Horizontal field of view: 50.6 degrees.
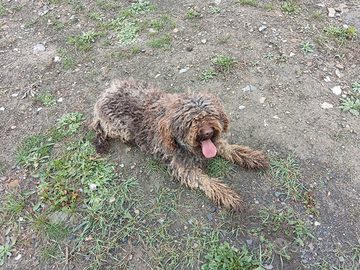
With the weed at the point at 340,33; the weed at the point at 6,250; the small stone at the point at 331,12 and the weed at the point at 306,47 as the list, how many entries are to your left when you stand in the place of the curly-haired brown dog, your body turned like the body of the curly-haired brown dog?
3

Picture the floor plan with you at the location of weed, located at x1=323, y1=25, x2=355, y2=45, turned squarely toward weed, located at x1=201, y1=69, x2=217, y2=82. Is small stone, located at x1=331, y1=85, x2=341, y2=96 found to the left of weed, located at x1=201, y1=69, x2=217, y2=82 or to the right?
left

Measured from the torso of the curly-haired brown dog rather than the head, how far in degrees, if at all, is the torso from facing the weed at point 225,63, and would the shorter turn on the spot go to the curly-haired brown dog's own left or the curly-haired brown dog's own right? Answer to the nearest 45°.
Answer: approximately 90° to the curly-haired brown dog's own left

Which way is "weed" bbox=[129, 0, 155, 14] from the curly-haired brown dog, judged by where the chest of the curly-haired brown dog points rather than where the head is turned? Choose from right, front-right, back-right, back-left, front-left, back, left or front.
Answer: back-left

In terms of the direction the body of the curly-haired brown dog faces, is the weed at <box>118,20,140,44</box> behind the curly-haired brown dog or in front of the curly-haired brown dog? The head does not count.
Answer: behind

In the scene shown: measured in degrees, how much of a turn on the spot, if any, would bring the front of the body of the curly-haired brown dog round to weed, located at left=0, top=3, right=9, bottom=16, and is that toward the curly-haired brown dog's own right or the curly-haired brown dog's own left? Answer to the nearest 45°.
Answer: approximately 180°

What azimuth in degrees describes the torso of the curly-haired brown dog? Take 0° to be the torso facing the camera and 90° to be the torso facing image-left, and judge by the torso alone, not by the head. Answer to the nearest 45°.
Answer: approximately 315°

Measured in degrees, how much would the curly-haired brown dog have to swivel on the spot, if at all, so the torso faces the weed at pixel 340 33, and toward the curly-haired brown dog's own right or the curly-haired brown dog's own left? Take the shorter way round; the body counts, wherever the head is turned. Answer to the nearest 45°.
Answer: approximately 90° to the curly-haired brown dog's own left

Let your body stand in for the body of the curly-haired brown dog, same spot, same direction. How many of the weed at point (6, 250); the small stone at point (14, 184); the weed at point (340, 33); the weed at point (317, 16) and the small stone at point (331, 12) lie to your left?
3

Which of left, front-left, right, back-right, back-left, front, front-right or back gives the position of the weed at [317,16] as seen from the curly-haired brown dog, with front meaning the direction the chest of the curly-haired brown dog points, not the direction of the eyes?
left

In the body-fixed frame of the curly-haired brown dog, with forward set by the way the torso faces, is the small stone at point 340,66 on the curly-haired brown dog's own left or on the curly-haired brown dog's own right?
on the curly-haired brown dog's own left
